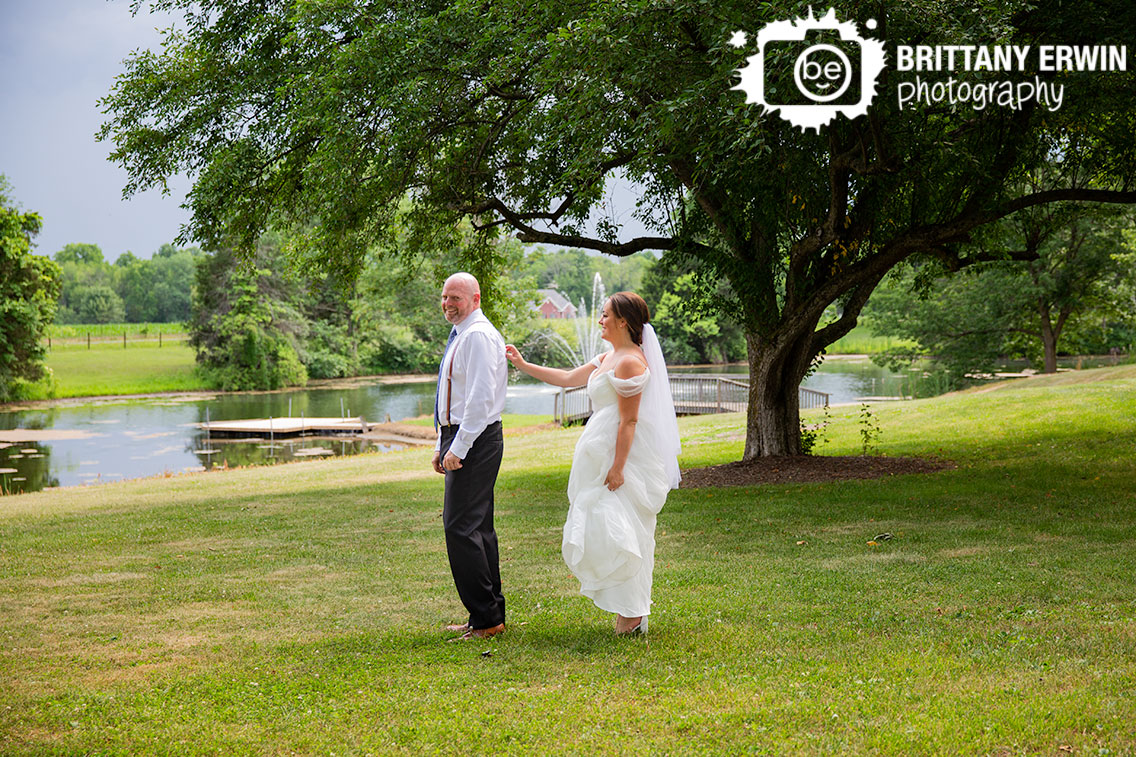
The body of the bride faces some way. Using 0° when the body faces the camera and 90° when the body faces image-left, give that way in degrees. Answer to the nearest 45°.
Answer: approximately 90°

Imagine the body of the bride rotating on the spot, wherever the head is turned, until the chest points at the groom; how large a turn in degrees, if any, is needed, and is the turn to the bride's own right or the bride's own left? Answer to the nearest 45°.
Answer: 0° — they already face them

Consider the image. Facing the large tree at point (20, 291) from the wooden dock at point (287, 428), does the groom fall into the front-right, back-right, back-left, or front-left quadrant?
back-left

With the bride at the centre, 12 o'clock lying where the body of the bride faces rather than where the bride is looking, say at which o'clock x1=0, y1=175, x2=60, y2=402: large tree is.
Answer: The large tree is roughly at 2 o'clock from the bride.

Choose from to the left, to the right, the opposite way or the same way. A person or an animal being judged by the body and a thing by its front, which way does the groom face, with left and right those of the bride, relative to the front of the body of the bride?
the same way

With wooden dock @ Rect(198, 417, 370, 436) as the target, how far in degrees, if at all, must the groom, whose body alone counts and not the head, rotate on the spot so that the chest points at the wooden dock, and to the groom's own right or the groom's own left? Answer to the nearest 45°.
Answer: approximately 90° to the groom's own right

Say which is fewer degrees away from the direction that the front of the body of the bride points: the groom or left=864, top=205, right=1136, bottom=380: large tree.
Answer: the groom

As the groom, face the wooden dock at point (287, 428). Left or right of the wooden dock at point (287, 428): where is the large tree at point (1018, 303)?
right

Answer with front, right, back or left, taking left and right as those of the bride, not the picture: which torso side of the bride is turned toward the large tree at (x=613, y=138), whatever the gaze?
right

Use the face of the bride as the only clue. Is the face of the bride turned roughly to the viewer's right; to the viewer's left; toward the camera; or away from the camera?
to the viewer's left
